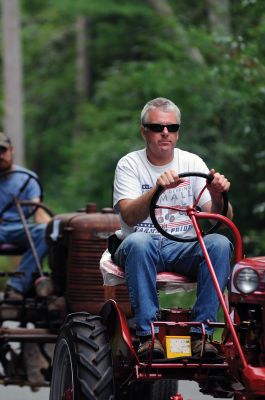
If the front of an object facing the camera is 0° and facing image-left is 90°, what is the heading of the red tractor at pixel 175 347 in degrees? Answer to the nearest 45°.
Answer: approximately 315°

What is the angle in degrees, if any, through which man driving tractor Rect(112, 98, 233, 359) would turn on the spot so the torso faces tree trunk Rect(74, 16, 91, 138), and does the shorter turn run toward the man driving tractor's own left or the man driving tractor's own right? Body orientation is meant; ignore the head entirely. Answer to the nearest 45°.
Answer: approximately 135° to the man driving tractor's own left

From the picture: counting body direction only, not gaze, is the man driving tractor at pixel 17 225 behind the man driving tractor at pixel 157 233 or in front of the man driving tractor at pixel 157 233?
behind

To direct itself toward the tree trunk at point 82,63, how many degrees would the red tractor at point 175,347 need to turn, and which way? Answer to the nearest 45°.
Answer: approximately 135° to its left

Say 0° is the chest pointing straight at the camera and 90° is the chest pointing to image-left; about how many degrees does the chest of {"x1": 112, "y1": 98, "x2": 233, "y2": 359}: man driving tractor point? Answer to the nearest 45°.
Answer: approximately 315°

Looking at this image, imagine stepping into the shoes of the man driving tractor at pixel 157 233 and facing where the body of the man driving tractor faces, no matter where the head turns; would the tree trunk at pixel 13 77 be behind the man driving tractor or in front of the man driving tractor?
behind
